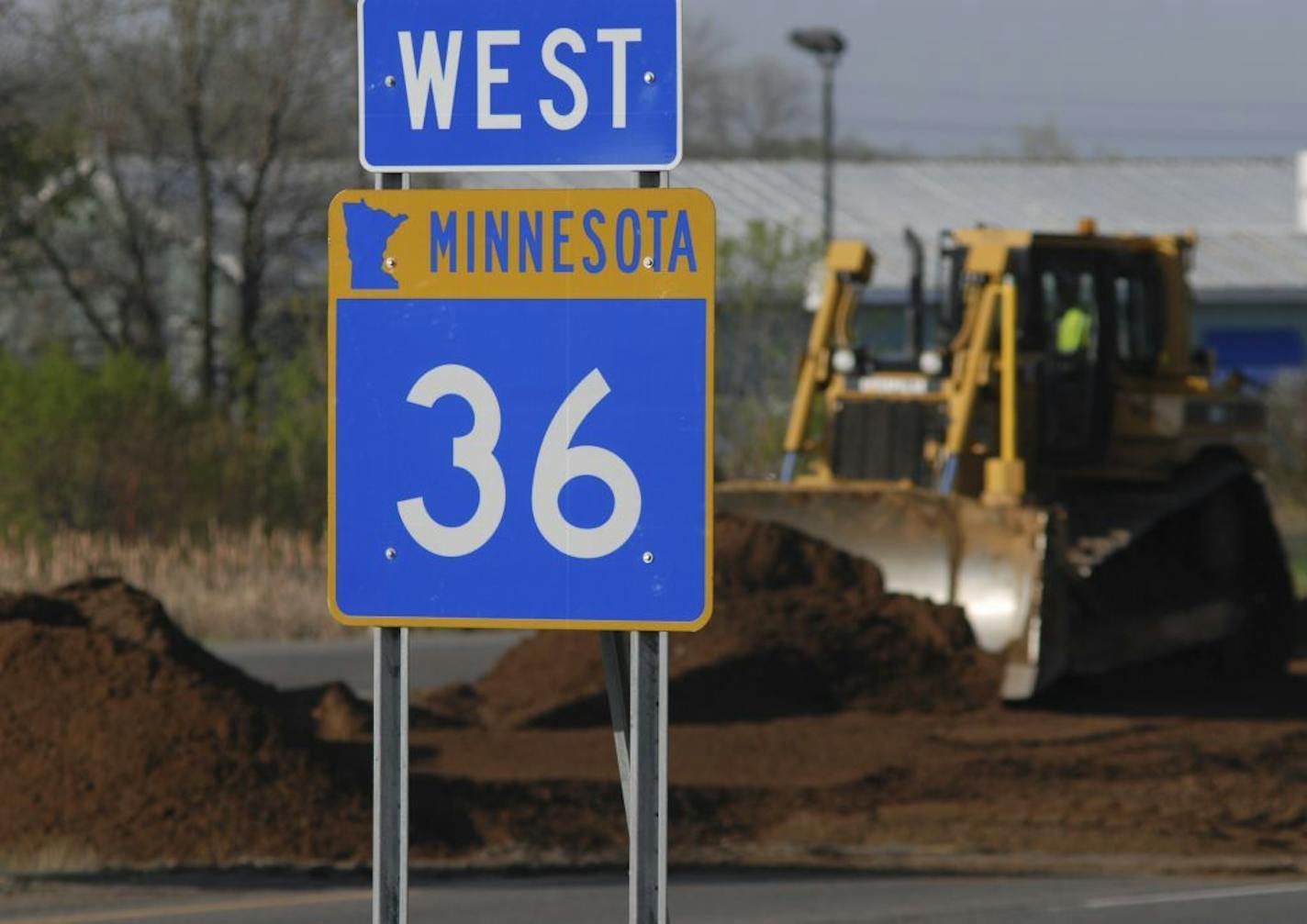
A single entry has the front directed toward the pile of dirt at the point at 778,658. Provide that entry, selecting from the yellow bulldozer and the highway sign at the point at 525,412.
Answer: the yellow bulldozer

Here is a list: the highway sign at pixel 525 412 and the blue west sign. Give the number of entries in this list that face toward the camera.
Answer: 2

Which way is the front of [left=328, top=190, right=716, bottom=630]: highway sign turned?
toward the camera

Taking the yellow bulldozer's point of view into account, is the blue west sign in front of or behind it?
in front

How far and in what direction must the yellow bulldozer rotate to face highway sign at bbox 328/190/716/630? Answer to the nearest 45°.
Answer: approximately 45° to its left

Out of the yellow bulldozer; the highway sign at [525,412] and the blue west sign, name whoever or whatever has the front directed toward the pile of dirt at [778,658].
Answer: the yellow bulldozer

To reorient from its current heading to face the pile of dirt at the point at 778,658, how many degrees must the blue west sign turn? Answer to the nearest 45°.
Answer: approximately 180°

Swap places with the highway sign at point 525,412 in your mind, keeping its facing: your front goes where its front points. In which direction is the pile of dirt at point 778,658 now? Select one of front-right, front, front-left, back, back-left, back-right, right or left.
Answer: back

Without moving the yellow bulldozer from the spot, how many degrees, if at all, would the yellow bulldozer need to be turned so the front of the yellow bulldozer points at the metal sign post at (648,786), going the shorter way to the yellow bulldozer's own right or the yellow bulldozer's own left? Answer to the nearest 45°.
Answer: approximately 45° to the yellow bulldozer's own left

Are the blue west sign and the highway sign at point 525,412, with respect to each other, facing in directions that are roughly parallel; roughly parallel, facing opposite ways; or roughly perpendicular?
roughly parallel

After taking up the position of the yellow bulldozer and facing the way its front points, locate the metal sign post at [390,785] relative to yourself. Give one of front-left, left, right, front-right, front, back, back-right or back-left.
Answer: front-left

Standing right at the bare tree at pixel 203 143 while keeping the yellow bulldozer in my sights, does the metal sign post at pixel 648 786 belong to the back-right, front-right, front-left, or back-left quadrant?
front-right

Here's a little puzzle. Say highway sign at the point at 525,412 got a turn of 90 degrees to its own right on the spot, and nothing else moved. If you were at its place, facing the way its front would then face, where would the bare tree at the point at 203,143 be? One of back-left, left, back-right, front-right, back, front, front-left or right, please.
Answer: right

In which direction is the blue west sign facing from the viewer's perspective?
toward the camera
